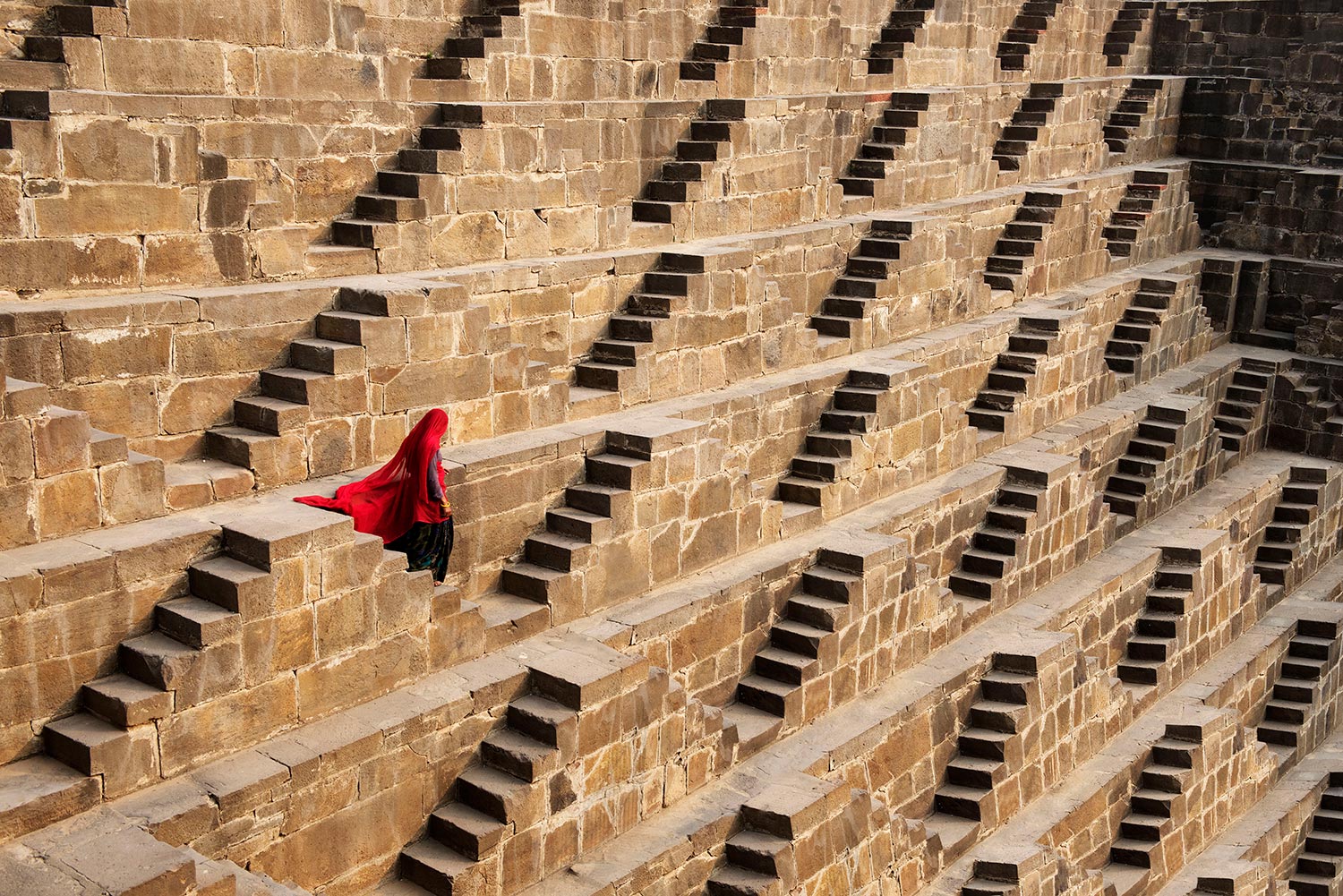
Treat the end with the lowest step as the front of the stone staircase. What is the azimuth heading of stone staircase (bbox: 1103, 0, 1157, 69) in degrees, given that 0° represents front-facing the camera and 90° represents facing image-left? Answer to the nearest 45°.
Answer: approximately 45°

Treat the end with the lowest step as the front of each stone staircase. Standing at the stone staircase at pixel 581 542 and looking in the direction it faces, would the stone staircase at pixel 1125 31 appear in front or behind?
behind

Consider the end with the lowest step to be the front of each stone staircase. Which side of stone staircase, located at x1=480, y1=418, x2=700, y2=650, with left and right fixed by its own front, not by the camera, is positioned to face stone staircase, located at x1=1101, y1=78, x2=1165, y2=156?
back

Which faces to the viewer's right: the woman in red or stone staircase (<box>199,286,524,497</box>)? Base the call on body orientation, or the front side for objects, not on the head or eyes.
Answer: the woman in red

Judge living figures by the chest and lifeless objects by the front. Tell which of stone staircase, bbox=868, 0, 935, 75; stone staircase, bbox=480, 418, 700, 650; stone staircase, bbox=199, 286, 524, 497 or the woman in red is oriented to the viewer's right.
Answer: the woman in red

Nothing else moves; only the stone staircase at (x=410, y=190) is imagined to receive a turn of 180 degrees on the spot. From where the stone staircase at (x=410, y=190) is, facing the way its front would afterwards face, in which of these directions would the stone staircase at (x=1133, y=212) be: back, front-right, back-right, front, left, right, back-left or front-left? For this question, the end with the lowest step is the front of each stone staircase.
front

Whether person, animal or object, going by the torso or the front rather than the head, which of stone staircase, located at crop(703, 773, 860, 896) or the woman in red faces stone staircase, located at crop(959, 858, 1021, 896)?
the woman in red

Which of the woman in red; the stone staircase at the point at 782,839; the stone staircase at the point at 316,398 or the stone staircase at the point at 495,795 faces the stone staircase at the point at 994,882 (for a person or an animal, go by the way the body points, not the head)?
the woman in red

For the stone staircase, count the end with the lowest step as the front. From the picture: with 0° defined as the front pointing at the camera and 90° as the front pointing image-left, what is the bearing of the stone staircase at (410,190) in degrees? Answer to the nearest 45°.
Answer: approximately 45°

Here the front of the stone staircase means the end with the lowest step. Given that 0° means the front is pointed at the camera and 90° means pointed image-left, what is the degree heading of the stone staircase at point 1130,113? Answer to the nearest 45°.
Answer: approximately 45°

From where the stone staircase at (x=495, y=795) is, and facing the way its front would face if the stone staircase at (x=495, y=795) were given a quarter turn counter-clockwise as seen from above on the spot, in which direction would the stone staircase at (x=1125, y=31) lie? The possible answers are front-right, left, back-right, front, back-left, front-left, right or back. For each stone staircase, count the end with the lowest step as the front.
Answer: left
